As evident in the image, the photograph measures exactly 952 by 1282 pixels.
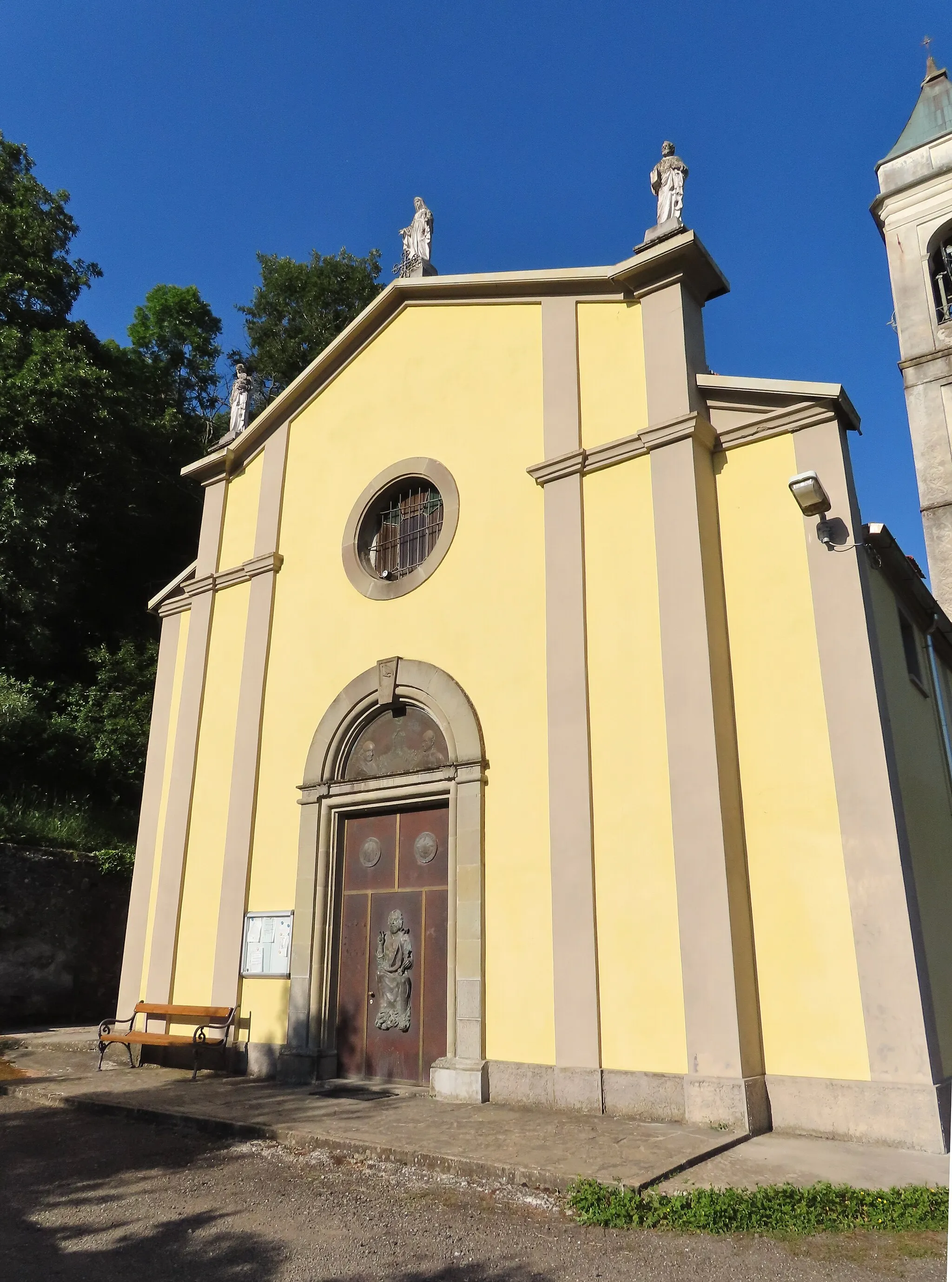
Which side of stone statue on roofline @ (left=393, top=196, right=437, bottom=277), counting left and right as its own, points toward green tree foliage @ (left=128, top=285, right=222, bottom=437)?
right

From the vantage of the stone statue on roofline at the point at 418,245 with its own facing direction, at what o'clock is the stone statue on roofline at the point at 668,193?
the stone statue on roofline at the point at 668,193 is roughly at 9 o'clock from the stone statue on roofline at the point at 418,245.

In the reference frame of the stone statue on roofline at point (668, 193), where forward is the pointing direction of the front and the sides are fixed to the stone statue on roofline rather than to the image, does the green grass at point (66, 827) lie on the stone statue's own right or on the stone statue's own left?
on the stone statue's own right

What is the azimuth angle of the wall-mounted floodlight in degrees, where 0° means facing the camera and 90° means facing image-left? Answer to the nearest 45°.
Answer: approximately 45°

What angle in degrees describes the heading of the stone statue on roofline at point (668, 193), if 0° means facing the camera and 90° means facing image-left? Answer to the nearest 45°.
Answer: approximately 45°

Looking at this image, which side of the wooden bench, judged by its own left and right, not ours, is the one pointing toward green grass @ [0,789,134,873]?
right

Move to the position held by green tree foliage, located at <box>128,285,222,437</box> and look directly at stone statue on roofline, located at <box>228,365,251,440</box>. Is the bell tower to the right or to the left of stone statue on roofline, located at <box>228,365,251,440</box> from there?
left

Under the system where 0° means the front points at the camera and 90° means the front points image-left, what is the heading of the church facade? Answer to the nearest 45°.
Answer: approximately 45°

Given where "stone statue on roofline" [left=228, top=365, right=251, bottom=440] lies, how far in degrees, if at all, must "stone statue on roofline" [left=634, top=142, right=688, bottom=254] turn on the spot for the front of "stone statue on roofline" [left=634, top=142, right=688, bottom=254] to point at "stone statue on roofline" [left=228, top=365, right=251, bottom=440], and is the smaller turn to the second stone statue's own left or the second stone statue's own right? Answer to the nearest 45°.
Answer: approximately 90° to the second stone statue's own right
